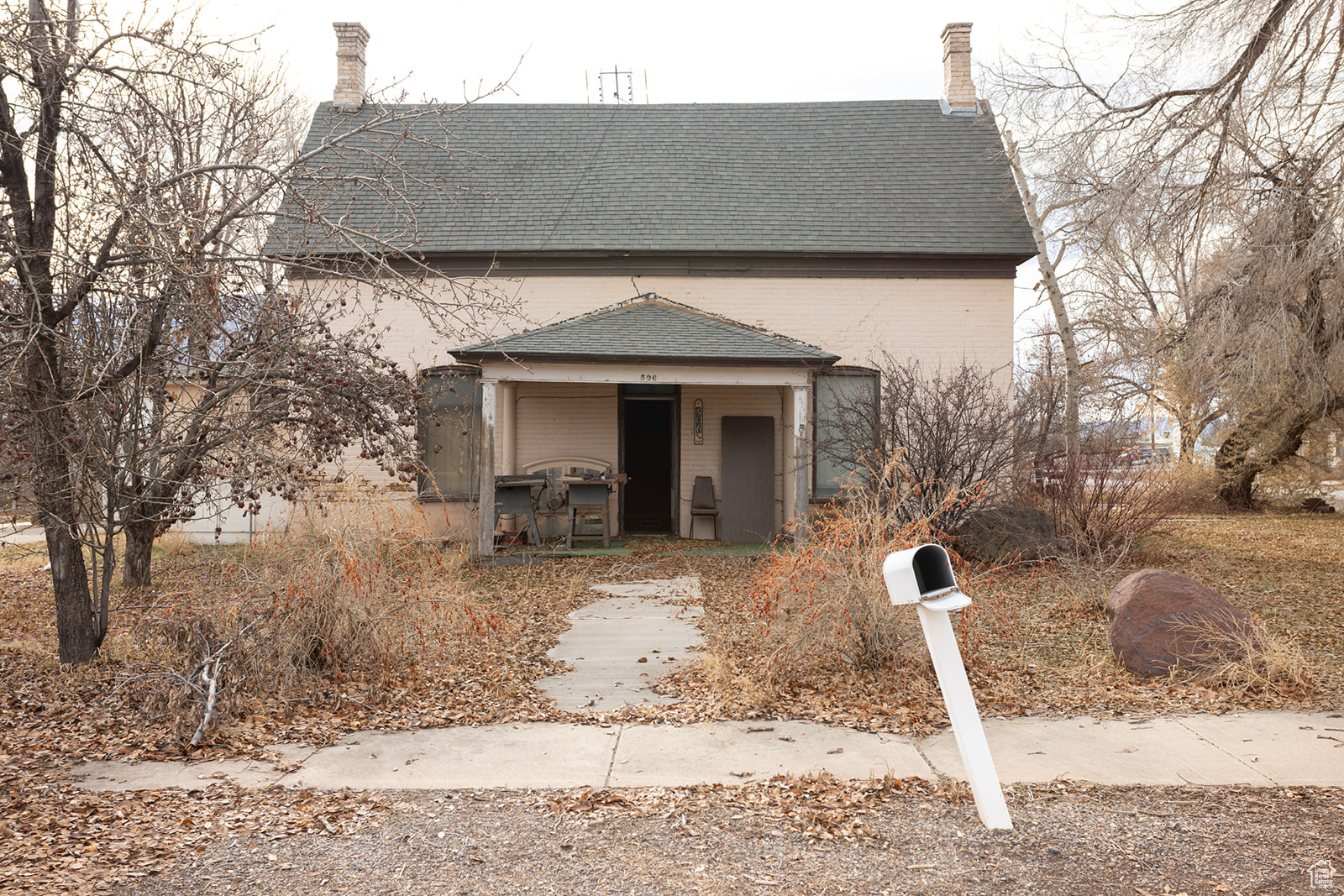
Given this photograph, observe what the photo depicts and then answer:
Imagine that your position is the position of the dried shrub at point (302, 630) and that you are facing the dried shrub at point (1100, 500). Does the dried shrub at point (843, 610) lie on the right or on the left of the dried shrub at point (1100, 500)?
right

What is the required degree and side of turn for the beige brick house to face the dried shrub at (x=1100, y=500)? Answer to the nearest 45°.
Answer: approximately 45° to its left

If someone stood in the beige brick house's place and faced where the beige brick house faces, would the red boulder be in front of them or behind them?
in front

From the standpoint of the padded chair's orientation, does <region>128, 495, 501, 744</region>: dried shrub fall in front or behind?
in front

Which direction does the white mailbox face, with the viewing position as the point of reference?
facing the viewer and to the right of the viewer

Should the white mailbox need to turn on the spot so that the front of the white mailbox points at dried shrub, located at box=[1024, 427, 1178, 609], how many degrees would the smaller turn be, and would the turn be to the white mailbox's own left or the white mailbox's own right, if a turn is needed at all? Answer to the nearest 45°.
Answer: approximately 135° to the white mailbox's own left

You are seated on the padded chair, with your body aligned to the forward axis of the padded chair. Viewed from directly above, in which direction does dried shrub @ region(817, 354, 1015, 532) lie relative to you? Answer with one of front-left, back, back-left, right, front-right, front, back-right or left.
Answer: front-left

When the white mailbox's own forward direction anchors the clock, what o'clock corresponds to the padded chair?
The padded chair is roughly at 7 o'clock from the white mailbox.

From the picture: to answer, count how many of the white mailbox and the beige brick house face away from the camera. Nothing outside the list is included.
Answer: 0

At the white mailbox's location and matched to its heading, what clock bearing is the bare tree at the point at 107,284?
The bare tree is roughly at 5 o'clock from the white mailbox.

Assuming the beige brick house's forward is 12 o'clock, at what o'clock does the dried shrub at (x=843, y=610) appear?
The dried shrub is roughly at 12 o'clock from the beige brick house.

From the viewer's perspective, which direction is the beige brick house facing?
toward the camera

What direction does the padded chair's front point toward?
toward the camera

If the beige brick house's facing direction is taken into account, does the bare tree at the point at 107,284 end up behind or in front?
in front

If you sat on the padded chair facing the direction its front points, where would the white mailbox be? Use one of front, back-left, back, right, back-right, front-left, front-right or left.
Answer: front

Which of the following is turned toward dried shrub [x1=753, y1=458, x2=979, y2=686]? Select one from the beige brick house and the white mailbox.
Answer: the beige brick house

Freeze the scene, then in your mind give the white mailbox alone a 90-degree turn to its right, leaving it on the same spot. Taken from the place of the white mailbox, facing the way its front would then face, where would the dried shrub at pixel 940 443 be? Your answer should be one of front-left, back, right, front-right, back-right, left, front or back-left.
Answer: back-right

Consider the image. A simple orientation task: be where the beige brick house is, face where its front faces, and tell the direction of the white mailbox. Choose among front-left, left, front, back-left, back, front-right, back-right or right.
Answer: front

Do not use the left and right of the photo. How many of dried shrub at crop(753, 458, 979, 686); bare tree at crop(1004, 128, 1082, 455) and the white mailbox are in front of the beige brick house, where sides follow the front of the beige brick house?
2

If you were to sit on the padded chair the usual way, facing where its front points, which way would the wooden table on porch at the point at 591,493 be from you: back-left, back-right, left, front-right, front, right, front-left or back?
front-right
